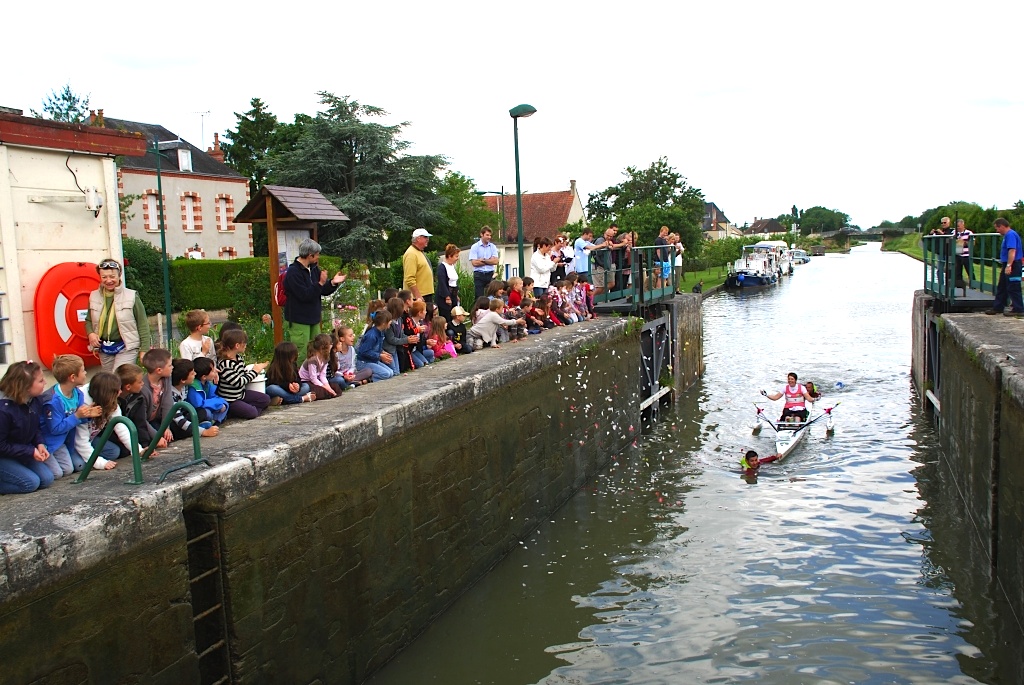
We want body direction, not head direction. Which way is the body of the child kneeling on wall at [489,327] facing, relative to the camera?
to the viewer's right

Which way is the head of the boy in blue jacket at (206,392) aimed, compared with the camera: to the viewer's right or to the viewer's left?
to the viewer's right

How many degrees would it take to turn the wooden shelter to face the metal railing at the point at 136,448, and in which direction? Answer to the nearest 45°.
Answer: approximately 45° to its right

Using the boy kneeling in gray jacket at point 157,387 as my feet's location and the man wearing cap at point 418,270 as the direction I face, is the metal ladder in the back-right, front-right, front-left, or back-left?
back-right

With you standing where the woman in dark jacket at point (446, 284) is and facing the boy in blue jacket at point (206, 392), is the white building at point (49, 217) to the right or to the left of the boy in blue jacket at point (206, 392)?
right

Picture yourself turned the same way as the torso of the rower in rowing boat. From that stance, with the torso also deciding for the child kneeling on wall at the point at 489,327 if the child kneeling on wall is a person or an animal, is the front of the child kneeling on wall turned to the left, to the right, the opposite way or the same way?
to the left

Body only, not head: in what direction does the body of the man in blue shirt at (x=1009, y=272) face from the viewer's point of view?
to the viewer's left

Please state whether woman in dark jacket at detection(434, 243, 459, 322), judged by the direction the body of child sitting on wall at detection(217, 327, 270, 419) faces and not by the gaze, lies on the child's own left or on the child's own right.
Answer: on the child's own left

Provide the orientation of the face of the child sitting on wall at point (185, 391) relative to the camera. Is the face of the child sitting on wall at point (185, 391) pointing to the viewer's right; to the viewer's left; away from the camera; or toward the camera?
to the viewer's right

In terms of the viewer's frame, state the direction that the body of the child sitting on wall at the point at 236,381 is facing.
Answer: to the viewer's right

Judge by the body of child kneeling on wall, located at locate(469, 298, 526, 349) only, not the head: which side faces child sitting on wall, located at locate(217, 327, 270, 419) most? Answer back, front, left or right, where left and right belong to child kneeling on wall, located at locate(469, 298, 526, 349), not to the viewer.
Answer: right

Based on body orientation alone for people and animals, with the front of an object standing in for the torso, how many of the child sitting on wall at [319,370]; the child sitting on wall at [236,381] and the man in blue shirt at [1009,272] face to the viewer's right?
2
